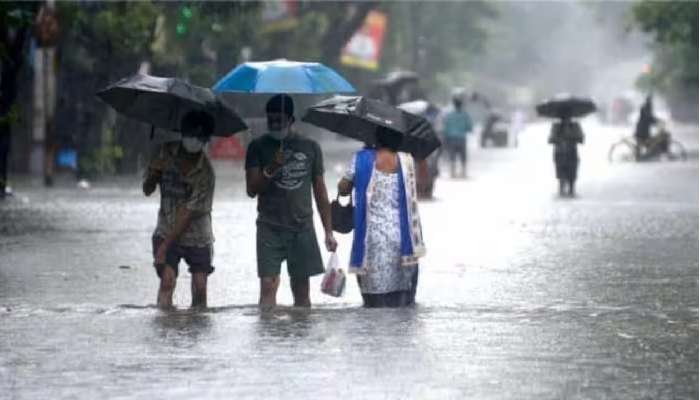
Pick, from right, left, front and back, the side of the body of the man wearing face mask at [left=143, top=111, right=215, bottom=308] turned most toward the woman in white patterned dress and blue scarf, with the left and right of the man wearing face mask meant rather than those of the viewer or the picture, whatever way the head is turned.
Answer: left

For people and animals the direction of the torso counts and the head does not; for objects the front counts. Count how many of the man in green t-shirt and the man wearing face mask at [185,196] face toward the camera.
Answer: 2

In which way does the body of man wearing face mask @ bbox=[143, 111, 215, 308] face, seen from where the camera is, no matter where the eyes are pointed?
toward the camera

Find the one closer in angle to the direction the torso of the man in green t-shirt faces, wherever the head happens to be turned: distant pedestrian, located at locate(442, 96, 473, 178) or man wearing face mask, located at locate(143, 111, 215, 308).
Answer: the man wearing face mask

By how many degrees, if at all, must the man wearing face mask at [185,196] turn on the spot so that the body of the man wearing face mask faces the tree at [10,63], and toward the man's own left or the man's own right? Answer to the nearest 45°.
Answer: approximately 180°

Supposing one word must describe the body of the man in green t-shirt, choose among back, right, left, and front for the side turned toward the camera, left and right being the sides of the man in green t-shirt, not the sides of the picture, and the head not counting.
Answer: front

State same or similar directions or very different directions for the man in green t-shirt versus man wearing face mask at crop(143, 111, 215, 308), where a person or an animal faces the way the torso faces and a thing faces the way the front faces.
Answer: same or similar directions

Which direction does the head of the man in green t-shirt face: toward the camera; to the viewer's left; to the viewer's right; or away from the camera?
toward the camera
